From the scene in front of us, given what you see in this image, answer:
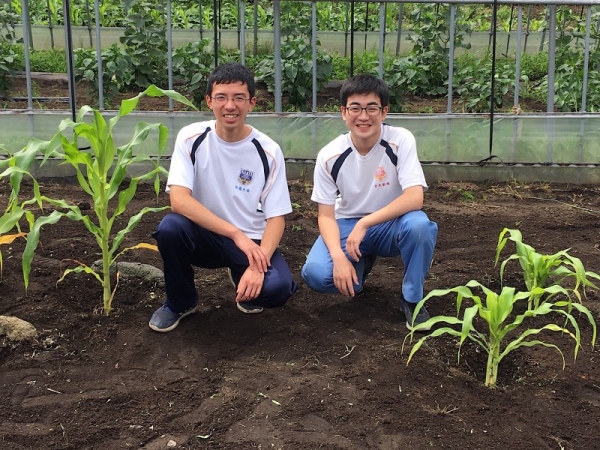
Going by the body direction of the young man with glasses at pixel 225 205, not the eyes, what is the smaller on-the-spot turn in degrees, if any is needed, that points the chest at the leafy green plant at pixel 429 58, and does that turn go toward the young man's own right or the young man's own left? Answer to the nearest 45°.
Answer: approximately 135° to the young man's own left

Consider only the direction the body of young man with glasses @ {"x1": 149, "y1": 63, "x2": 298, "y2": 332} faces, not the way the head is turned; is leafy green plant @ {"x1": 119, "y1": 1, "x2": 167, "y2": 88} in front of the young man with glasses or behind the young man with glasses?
behind

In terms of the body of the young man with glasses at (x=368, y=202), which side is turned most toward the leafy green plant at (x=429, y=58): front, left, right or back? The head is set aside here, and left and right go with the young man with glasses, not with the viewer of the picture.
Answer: back

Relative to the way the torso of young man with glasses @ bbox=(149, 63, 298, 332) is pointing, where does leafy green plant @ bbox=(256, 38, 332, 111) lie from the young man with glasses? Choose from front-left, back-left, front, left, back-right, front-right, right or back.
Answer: back

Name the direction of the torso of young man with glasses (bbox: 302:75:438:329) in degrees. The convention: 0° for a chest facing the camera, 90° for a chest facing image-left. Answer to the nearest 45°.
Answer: approximately 0°

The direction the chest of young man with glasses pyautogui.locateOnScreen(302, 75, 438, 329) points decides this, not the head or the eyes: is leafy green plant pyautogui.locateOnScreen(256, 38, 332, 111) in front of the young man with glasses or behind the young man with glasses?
behind

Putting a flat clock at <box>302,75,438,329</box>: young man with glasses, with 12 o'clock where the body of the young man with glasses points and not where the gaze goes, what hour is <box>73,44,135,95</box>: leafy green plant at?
The leafy green plant is roughly at 5 o'clock from the young man with glasses.

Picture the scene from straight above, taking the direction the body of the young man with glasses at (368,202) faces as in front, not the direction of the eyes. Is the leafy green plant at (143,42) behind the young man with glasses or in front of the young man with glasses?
behind

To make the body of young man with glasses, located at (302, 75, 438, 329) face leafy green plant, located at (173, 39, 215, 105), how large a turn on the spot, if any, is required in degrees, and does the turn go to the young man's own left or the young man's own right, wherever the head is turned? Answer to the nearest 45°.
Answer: approximately 135° to the young man's own right

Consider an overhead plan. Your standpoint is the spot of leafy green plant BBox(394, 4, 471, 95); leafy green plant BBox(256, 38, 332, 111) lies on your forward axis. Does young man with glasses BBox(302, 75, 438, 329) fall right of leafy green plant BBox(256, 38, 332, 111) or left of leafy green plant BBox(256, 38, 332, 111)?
left
